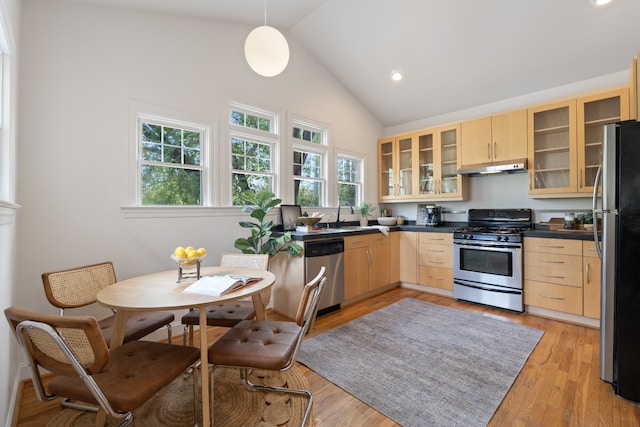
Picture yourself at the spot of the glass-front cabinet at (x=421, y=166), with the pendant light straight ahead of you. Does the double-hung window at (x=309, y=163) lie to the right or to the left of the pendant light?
right

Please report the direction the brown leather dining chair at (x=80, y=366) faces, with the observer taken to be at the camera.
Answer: facing away from the viewer and to the right of the viewer

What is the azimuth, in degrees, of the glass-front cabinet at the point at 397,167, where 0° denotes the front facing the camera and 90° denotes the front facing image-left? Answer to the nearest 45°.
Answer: approximately 45°

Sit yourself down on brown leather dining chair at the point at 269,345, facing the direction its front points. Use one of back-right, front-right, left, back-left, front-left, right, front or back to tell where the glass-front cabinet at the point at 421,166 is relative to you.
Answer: back-right

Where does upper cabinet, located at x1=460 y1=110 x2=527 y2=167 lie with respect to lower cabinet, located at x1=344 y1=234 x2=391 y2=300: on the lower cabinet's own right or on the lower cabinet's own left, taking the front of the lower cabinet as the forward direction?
on the lower cabinet's own left

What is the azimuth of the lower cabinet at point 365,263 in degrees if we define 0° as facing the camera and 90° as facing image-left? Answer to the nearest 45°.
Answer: approximately 315°

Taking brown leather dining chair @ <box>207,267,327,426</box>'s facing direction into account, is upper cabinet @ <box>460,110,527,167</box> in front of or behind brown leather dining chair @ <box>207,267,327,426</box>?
behind

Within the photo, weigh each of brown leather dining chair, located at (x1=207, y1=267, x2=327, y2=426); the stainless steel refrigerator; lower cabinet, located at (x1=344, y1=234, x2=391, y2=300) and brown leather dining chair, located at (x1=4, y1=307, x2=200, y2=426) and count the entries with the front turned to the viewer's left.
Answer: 2

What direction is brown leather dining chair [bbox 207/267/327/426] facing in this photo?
to the viewer's left

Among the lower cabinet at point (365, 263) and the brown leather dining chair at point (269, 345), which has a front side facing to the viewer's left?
the brown leather dining chair

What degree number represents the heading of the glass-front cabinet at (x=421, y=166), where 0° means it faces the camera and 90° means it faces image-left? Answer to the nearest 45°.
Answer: approximately 45°

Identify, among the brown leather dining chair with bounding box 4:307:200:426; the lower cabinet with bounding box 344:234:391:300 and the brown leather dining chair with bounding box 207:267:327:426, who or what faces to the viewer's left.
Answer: the brown leather dining chair with bounding box 207:267:327:426

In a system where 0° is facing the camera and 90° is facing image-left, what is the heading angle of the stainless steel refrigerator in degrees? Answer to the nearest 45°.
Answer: approximately 90°

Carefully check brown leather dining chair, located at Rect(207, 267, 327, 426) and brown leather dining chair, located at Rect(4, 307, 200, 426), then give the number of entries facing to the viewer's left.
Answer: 1

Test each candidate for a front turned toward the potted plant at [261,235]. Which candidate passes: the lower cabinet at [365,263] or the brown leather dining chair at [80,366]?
the brown leather dining chair

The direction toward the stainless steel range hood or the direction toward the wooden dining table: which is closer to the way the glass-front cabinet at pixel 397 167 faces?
the wooden dining table
